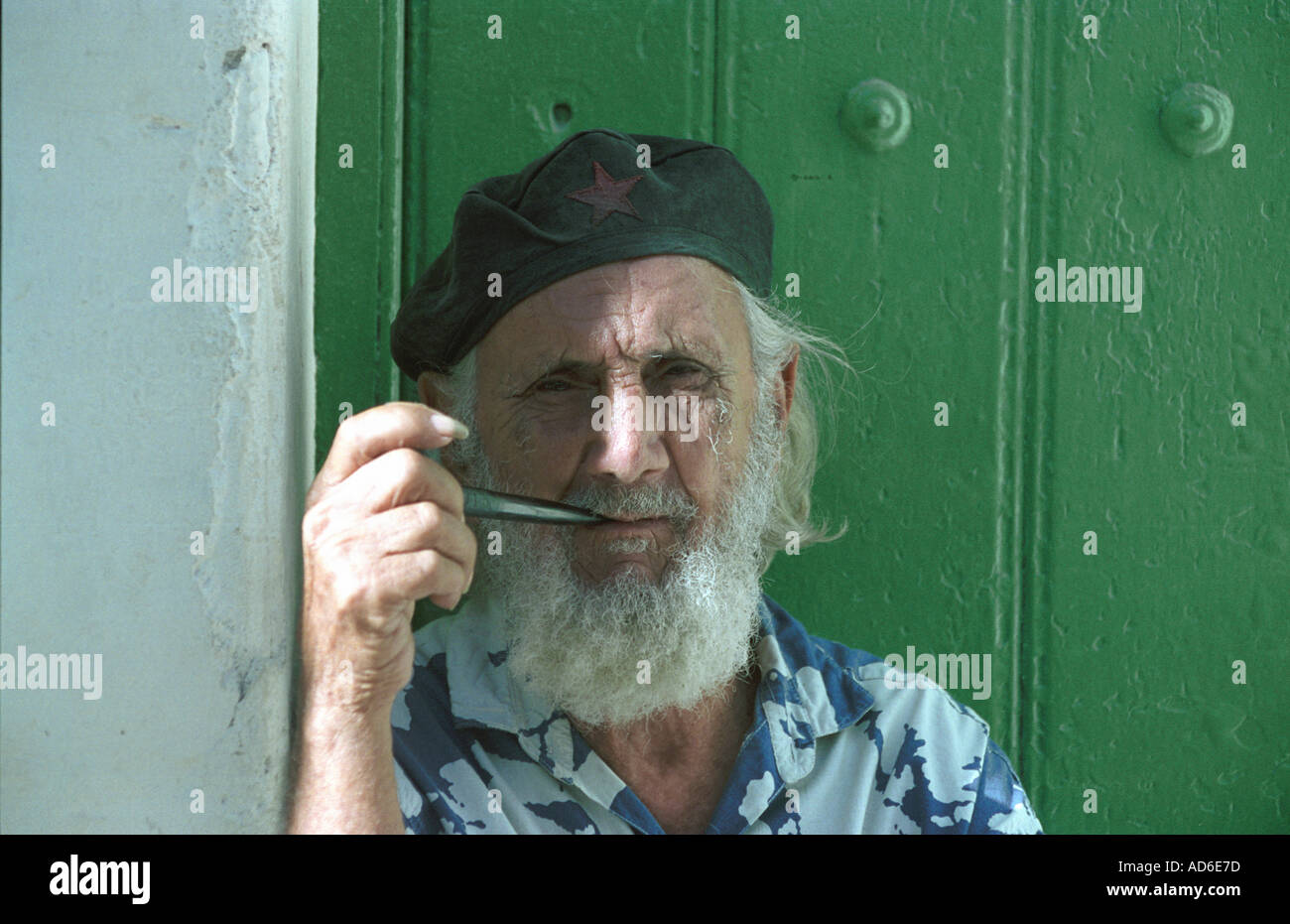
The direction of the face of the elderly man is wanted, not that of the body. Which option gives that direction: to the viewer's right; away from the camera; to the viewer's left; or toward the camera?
toward the camera

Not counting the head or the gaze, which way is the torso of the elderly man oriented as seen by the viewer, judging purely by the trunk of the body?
toward the camera
